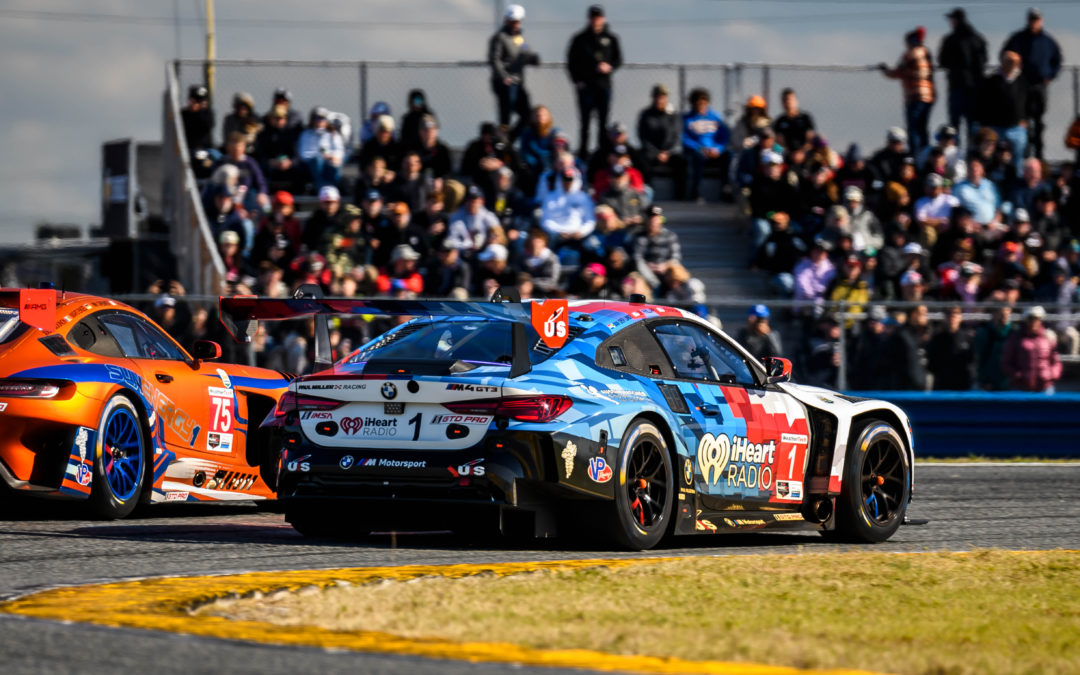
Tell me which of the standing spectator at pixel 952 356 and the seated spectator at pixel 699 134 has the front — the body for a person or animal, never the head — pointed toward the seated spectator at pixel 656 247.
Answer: the seated spectator at pixel 699 134

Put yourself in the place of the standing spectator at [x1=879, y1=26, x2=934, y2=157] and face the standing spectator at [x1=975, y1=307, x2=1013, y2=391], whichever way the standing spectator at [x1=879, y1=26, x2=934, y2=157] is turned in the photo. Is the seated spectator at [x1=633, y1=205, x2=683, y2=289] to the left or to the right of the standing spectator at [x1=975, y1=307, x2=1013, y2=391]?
right

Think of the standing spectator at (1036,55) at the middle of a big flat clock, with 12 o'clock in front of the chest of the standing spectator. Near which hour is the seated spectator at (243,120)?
The seated spectator is roughly at 2 o'clock from the standing spectator.

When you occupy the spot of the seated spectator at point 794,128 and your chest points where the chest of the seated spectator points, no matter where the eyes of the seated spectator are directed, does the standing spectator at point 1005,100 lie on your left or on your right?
on your left

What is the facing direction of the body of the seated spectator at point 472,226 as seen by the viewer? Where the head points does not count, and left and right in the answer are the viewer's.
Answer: facing the viewer

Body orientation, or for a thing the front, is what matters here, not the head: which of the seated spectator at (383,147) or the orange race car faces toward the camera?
the seated spectator

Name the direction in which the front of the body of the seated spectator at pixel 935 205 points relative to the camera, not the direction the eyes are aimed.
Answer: toward the camera

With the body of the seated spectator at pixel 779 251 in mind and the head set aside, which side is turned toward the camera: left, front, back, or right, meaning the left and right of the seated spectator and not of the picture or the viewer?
front

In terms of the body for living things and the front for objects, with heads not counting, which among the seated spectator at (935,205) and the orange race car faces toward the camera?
the seated spectator

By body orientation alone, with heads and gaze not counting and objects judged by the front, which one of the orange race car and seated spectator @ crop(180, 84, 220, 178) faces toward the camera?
the seated spectator

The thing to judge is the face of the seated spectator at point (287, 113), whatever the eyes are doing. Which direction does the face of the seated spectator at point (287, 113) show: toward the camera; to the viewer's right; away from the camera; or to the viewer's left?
toward the camera

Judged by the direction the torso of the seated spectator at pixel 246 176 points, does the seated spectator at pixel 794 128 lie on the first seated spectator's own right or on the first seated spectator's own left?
on the first seated spectator's own left

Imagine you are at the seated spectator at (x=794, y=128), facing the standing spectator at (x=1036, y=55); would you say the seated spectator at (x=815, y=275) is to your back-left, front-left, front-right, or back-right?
back-right

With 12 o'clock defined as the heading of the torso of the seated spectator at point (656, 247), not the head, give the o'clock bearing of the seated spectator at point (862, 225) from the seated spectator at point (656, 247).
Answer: the seated spectator at point (862, 225) is roughly at 8 o'clock from the seated spectator at point (656, 247).

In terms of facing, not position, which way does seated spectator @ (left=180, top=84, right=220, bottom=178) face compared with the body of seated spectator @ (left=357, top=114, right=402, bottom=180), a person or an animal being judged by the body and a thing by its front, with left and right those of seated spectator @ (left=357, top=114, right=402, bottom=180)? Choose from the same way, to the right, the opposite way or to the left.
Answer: the same way

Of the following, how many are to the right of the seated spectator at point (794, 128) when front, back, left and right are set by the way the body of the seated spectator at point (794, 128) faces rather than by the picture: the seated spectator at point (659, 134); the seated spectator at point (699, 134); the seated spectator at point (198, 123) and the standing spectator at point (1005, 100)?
3

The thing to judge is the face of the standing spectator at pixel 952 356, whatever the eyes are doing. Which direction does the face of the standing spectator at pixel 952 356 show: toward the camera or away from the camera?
toward the camera
